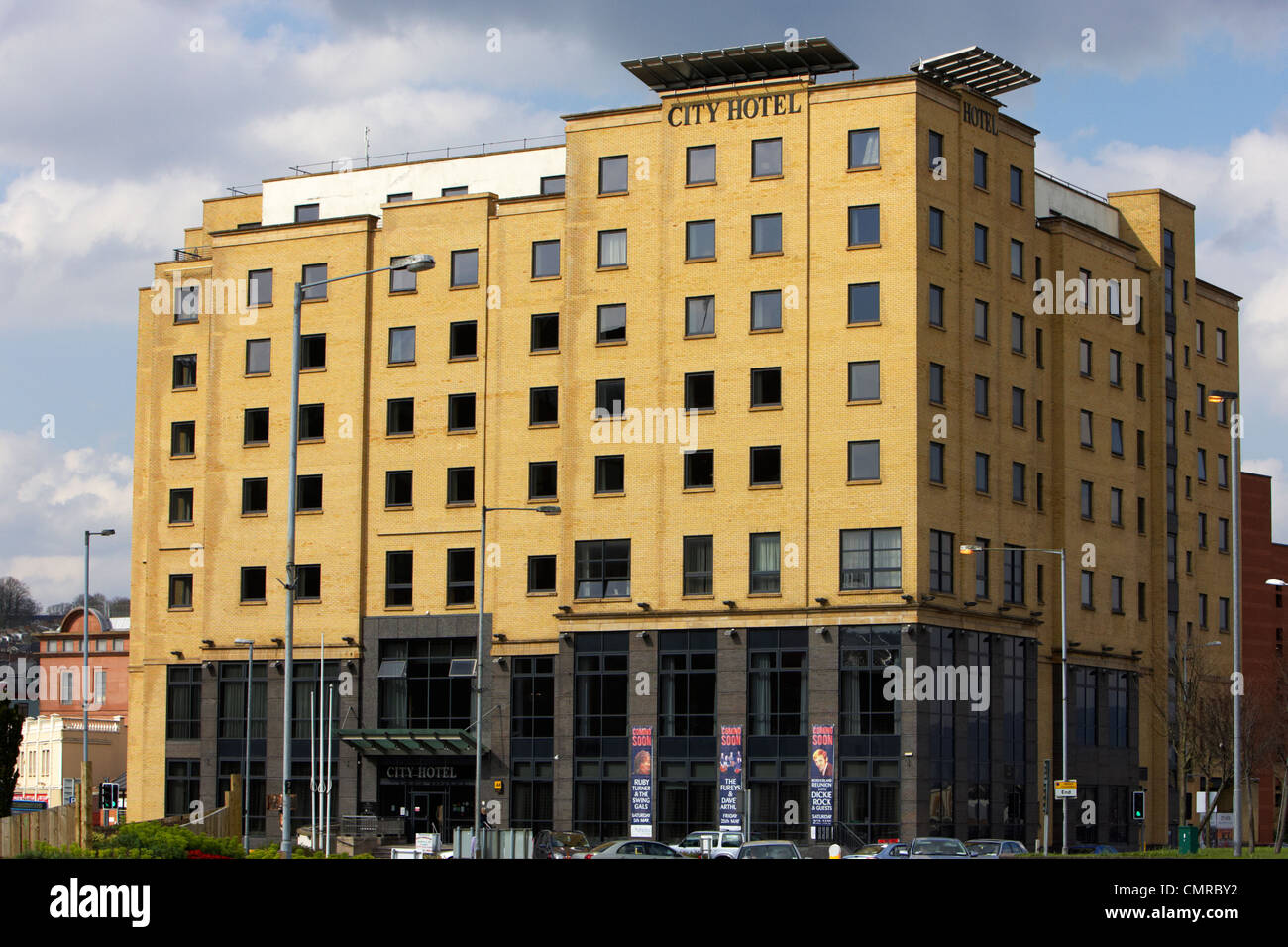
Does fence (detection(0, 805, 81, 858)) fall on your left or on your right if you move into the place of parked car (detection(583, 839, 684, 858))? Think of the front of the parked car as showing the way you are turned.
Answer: on your right
